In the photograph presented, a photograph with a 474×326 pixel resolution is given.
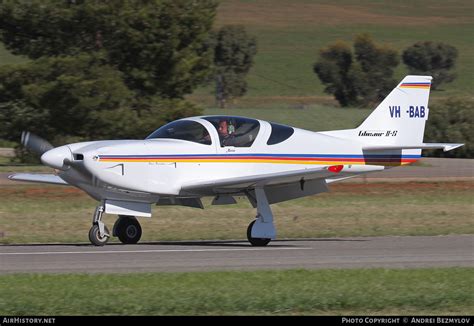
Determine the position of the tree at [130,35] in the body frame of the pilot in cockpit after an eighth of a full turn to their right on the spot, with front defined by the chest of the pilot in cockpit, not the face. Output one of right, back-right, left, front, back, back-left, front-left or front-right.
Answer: front-right

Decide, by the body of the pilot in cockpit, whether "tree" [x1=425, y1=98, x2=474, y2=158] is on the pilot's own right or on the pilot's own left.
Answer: on the pilot's own right

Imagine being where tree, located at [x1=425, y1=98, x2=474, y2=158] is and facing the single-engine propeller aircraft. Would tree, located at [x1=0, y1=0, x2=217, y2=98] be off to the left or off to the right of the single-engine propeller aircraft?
right

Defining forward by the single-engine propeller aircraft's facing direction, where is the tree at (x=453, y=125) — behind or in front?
behind

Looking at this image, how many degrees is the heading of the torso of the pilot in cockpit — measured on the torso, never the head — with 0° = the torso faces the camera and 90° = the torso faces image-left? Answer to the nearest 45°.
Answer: approximately 90°

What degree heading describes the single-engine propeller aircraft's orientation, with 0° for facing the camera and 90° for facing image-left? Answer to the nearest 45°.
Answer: approximately 45°

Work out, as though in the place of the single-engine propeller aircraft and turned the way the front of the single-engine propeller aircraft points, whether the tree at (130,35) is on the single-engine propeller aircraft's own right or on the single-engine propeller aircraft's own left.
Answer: on the single-engine propeller aircraft's own right
